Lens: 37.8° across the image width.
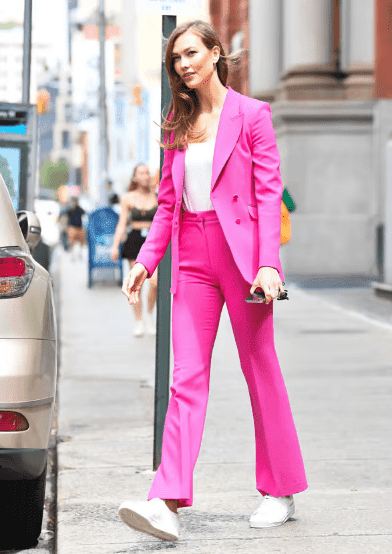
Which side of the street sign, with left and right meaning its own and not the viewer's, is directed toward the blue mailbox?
back

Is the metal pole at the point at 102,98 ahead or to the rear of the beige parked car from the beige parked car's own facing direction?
ahead

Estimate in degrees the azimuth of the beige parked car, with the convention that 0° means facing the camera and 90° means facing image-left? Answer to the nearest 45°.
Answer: approximately 180°

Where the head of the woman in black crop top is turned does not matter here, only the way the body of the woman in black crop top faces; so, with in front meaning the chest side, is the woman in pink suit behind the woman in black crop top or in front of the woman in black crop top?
in front

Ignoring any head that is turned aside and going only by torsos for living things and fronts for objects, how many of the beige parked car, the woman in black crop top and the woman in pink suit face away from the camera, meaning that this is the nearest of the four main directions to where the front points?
1

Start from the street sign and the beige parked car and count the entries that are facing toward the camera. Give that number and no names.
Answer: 1

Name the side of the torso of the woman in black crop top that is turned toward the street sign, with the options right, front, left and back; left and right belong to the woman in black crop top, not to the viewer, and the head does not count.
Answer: front

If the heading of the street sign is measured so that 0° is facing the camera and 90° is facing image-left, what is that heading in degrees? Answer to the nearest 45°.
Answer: approximately 0°

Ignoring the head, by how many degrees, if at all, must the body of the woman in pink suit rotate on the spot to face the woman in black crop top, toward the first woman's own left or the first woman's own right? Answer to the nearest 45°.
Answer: approximately 135° to the first woman's own right

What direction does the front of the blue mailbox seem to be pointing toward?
to the viewer's right

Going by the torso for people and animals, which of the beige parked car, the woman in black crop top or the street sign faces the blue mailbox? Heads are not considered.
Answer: the beige parked car
